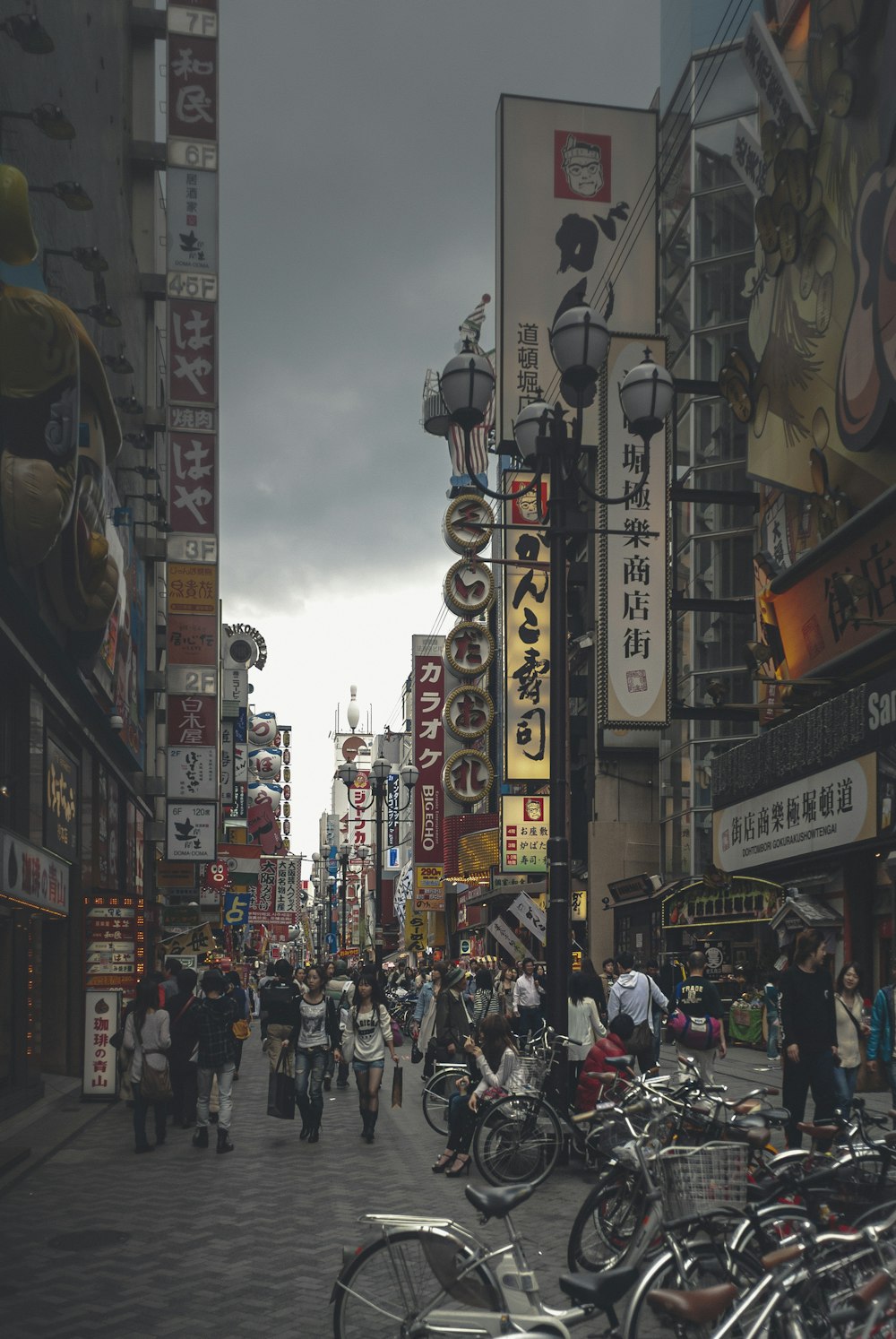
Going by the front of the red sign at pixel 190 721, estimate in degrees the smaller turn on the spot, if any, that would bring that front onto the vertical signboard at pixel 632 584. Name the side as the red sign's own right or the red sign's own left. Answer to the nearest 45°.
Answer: approximately 45° to the red sign's own left

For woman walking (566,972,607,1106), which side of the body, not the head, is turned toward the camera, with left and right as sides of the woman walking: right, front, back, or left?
back
